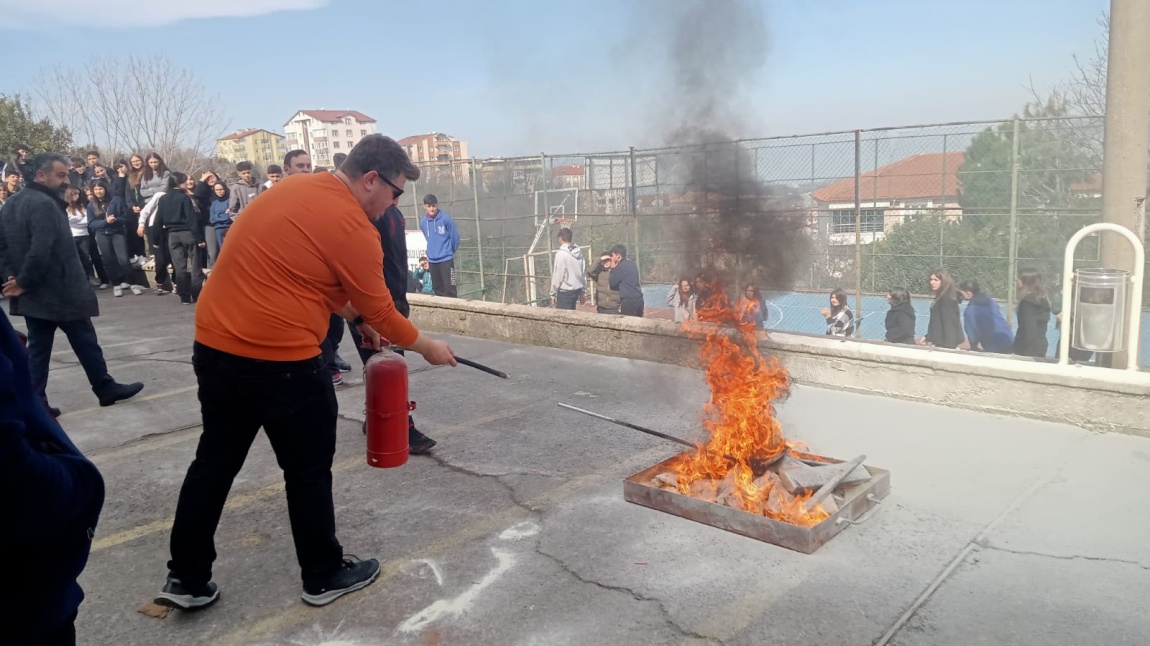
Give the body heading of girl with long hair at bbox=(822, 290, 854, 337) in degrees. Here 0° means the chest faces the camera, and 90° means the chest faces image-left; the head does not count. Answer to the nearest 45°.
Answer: approximately 45°

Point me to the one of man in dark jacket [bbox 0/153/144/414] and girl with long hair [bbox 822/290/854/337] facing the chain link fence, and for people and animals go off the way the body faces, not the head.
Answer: the man in dark jacket

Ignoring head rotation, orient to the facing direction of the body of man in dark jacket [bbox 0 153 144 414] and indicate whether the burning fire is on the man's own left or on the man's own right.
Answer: on the man's own right

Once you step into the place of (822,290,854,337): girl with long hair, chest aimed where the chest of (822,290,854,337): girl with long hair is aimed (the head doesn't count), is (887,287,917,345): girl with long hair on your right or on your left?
on your left

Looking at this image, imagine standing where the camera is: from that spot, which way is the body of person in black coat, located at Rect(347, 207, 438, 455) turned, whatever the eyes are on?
to the viewer's right

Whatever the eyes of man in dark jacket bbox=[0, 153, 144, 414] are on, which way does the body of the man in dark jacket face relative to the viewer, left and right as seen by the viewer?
facing to the right of the viewer

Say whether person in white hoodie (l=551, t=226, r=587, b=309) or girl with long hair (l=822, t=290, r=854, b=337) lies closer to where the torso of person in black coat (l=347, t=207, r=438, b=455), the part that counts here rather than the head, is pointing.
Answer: the girl with long hair
